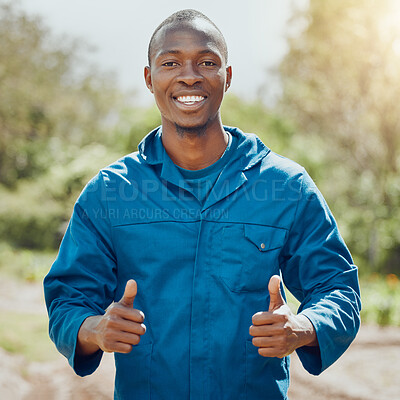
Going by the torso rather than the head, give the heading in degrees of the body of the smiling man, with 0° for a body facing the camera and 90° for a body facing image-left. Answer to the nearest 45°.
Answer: approximately 0°
